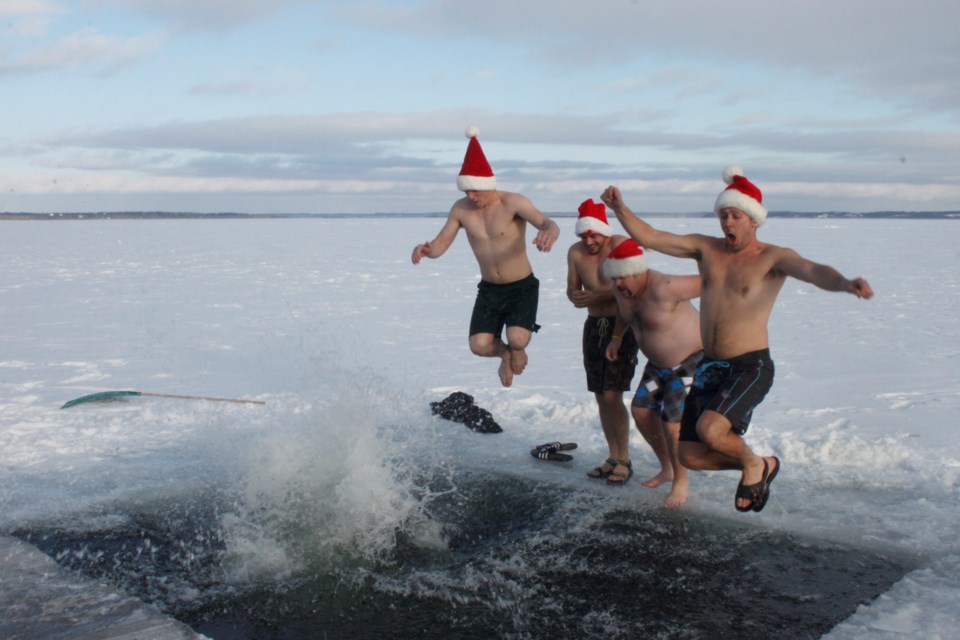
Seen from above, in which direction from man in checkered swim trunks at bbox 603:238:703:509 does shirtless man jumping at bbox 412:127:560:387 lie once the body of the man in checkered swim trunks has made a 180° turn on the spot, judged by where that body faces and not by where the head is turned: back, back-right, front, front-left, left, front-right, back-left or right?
left

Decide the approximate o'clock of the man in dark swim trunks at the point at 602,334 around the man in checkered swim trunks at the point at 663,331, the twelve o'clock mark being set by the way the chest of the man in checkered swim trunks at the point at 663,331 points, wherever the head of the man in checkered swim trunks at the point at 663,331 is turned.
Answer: the man in dark swim trunks at the point at 602,334 is roughly at 3 o'clock from the man in checkered swim trunks at the point at 663,331.

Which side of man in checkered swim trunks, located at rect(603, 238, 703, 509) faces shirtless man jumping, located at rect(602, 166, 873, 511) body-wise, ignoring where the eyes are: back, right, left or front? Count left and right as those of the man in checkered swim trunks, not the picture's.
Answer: left

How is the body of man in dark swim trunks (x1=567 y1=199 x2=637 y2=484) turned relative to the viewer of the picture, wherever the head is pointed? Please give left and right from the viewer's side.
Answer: facing the viewer and to the left of the viewer

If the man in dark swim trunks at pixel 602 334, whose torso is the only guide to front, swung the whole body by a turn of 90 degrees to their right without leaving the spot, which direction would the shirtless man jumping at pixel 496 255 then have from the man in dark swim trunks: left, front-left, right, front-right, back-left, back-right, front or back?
front

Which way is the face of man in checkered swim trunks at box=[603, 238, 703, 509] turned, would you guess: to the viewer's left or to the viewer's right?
to the viewer's left

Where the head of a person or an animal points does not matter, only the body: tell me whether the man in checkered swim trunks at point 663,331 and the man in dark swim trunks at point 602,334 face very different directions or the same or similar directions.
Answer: same or similar directions

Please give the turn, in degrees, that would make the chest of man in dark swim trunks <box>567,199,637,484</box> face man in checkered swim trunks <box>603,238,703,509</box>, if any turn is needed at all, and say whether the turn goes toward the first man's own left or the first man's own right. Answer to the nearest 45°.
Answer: approximately 90° to the first man's own left

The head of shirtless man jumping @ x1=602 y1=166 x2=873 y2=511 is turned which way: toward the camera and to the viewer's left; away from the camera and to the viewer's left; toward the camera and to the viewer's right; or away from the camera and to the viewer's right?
toward the camera and to the viewer's left

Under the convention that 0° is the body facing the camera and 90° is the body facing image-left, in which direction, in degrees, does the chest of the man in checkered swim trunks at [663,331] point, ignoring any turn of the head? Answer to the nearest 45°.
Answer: approximately 45°

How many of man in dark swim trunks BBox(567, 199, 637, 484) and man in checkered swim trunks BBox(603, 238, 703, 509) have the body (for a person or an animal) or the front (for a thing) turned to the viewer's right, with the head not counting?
0
